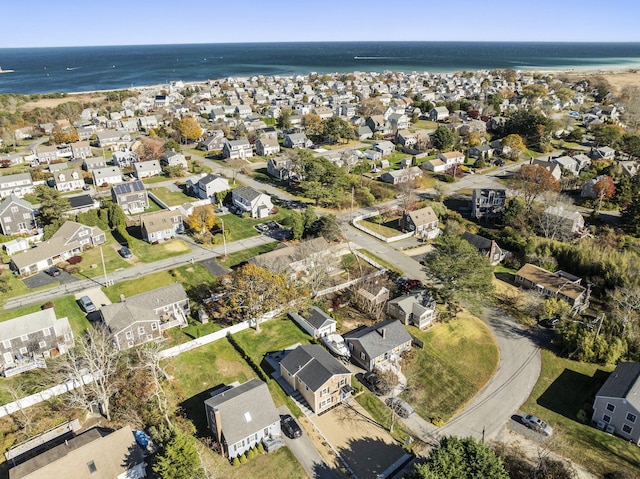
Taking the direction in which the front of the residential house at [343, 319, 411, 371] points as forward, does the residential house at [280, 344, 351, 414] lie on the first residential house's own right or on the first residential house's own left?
on the first residential house's own right

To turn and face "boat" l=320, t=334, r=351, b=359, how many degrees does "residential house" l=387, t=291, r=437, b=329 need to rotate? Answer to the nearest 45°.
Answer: approximately 90° to its right

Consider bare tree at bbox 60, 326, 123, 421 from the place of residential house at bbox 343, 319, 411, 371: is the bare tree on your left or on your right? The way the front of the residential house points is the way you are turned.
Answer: on your right

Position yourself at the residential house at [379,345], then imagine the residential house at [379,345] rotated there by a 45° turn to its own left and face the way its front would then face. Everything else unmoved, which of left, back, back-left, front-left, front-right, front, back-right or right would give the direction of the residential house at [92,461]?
back-right

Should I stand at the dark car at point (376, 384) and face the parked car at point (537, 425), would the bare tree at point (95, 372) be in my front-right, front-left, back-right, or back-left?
back-right

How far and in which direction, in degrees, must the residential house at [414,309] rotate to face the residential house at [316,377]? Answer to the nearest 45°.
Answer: approximately 90° to its right

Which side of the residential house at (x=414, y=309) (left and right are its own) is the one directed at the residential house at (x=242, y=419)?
right

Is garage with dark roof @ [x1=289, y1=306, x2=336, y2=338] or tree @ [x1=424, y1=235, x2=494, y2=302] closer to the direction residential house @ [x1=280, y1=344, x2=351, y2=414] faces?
the tree

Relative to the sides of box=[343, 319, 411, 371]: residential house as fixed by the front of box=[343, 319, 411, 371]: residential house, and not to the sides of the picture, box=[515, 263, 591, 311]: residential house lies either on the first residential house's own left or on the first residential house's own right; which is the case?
on the first residential house's own left

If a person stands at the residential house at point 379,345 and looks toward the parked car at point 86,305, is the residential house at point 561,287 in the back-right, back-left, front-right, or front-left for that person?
back-right

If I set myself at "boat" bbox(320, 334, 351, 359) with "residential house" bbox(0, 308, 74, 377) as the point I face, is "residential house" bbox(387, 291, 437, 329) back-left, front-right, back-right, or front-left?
back-right
